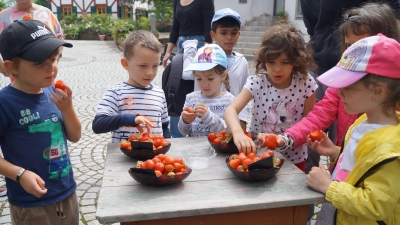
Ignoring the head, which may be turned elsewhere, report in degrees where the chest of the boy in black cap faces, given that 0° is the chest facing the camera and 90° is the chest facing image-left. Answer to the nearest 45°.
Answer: approximately 315°

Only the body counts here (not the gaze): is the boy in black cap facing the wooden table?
yes

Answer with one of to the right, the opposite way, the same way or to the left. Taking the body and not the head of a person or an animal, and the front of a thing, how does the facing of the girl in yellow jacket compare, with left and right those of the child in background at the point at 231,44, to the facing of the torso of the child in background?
to the right

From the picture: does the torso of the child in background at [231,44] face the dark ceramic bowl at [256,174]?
yes

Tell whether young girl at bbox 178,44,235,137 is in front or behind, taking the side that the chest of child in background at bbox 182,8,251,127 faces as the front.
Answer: in front

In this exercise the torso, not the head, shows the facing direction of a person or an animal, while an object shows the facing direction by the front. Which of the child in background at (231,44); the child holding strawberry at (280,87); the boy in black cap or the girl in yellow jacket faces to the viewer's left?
the girl in yellow jacket

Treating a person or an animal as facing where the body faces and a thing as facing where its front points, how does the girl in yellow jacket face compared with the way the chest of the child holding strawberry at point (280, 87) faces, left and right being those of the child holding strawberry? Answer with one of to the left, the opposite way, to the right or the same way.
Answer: to the right

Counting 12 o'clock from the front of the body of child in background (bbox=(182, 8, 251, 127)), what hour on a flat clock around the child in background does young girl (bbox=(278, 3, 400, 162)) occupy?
The young girl is roughly at 11 o'clock from the child in background.

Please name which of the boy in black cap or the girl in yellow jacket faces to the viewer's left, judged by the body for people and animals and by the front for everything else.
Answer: the girl in yellow jacket

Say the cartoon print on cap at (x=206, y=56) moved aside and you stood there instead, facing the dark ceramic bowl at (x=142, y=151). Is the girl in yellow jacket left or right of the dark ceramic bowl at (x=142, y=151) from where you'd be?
left

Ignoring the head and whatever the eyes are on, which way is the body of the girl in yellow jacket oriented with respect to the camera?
to the viewer's left
